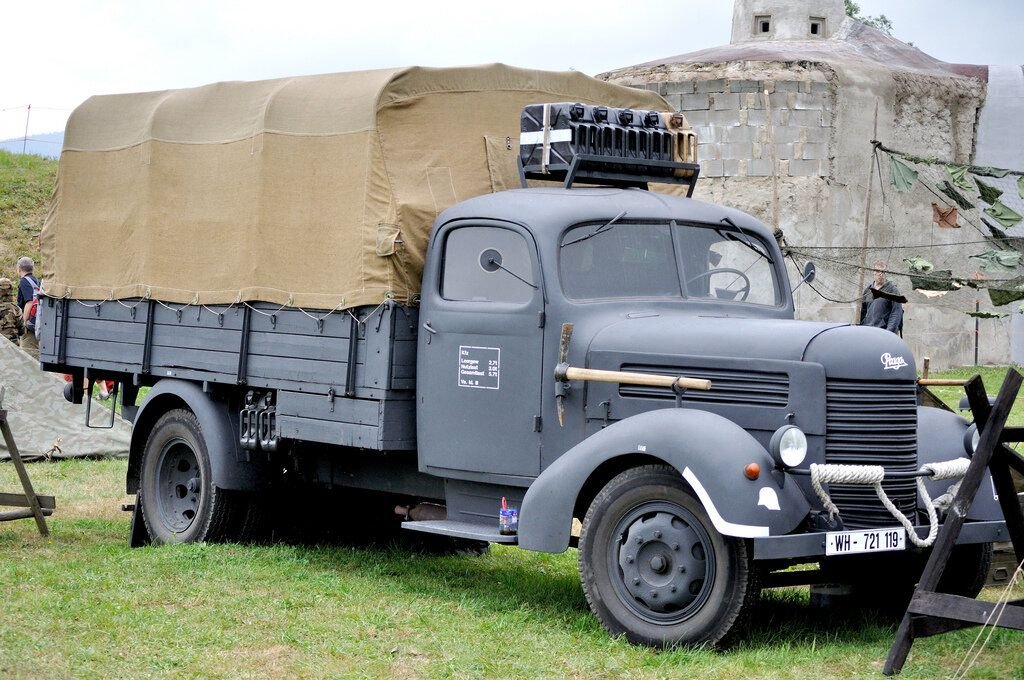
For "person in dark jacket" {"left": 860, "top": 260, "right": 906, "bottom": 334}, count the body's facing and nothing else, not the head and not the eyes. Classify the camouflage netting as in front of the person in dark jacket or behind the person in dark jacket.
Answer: in front

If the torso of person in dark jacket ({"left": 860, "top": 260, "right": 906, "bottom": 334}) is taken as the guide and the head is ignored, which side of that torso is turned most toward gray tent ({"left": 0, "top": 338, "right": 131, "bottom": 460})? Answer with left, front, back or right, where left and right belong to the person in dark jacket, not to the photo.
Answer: right

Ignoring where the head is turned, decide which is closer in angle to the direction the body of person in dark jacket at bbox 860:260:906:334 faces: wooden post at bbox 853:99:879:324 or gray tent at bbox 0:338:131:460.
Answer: the gray tent

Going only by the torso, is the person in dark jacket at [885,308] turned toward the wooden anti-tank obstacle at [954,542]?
yes

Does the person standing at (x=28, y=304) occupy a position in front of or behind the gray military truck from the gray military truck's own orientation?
behind

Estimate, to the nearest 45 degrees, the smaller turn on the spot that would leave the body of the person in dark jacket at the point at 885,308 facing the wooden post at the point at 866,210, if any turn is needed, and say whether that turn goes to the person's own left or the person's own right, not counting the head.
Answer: approximately 180°

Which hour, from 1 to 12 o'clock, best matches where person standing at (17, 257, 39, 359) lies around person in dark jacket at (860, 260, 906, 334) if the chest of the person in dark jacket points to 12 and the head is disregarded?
The person standing is roughly at 3 o'clock from the person in dark jacket.

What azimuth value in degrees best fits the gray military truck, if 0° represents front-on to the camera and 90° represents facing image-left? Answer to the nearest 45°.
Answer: approximately 315°

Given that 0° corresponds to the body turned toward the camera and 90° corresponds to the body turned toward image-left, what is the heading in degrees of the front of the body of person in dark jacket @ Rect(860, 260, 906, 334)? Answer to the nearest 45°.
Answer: approximately 0°

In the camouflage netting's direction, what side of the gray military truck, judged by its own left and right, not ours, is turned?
left

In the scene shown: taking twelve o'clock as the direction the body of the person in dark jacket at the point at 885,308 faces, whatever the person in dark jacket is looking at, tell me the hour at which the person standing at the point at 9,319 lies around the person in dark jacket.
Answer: The person standing is roughly at 3 o'clock from the person in dark jacket.

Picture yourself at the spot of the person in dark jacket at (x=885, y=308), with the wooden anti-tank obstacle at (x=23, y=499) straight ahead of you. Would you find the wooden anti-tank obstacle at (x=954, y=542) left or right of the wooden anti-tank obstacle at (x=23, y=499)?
left
